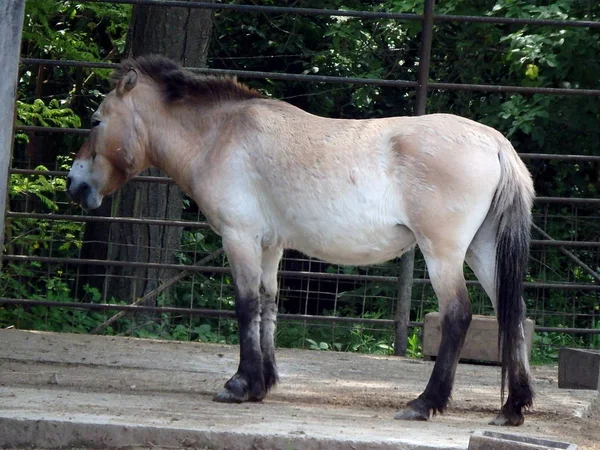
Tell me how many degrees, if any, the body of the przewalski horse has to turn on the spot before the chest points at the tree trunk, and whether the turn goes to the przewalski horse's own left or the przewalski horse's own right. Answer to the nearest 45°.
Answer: approximately 45° to the przewalski horse's own right

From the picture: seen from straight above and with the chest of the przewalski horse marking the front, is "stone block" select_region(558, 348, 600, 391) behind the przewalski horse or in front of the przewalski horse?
behind

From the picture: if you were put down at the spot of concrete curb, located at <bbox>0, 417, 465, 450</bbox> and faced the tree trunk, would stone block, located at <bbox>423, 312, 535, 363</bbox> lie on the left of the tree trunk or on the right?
right

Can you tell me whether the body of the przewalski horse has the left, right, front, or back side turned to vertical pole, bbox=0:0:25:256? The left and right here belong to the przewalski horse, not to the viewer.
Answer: front

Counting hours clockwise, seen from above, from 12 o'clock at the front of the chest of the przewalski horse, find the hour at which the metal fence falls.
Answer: The metal fence is roughly at 3 o'clock from the przewalski horse.

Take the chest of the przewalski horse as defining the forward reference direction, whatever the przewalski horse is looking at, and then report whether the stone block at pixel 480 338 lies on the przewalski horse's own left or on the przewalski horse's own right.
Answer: on the przewalski horse's own right

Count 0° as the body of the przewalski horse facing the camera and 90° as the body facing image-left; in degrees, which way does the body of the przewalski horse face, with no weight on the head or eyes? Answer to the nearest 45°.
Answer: approximately 90°
